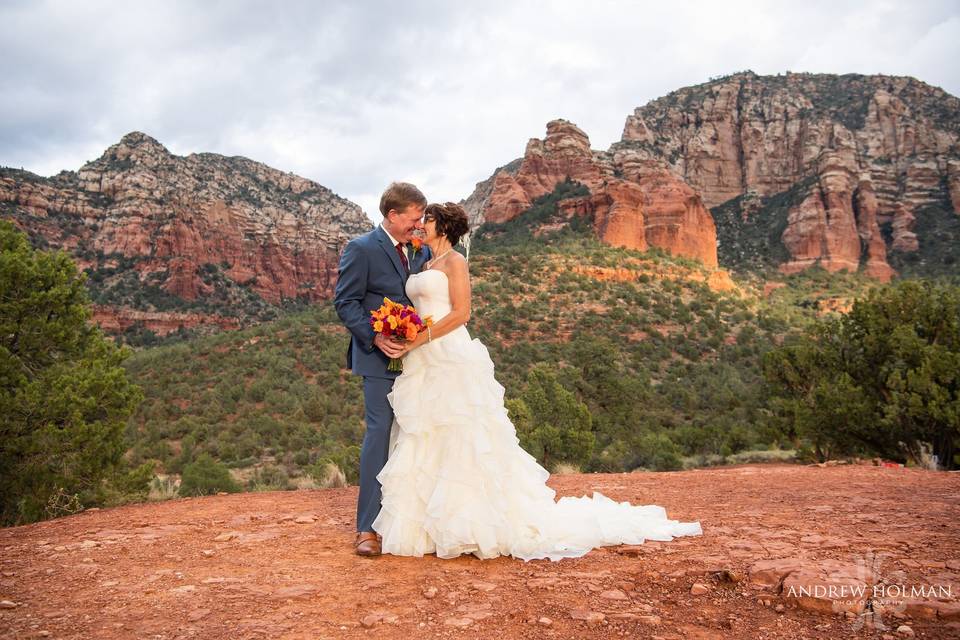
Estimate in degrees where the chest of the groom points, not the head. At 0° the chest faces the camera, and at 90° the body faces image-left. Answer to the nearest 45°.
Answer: approximately 315°

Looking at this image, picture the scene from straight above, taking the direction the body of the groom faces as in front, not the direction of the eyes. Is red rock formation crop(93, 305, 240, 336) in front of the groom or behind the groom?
behind

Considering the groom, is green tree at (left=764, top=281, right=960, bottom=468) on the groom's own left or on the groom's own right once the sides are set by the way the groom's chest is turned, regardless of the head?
on the groom's own left

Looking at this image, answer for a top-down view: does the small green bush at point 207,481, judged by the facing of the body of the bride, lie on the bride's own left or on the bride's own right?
on the bride's own right

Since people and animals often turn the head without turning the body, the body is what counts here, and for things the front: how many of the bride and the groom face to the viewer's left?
1

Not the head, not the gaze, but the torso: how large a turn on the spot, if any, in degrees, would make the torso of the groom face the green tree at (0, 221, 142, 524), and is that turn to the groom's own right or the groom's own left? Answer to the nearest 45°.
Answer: approximately 180°

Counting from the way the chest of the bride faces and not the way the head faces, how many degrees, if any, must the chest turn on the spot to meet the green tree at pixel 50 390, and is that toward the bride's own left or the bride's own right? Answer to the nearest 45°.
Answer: approximately 45° to the bride's own right

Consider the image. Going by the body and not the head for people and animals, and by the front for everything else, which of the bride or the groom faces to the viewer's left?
the bride

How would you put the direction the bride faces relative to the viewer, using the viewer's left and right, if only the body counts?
facing to the left of the viewer

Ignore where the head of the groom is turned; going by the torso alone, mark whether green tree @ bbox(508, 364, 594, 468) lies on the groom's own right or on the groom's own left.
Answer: on the groom's own left
